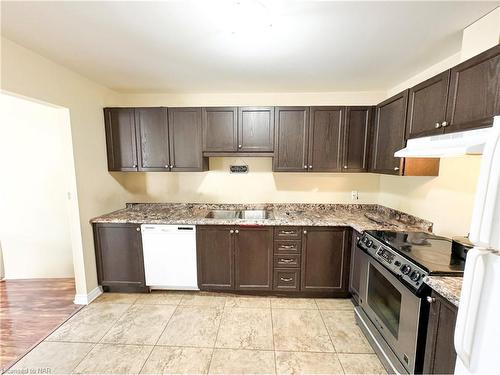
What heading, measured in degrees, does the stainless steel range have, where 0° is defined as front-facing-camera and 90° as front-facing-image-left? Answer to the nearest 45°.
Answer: approximately 45°

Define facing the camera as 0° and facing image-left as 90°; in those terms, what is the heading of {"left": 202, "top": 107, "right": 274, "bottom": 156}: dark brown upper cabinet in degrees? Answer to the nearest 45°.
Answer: approximately 0°

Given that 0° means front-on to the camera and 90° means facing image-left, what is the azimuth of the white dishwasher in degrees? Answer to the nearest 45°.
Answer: approximately 0°

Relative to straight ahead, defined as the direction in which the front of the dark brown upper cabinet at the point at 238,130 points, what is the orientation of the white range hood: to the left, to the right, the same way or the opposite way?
to the right

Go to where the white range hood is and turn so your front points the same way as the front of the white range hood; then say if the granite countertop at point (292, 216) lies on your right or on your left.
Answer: on your right

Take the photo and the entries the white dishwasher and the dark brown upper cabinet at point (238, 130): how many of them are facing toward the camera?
2
